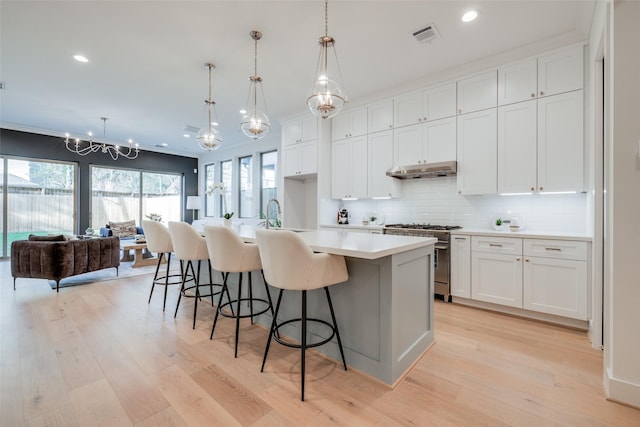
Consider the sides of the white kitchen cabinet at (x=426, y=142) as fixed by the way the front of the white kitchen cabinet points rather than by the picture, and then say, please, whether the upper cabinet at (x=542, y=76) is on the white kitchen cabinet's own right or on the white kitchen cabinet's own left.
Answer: on the white kitchen cabinet's own left

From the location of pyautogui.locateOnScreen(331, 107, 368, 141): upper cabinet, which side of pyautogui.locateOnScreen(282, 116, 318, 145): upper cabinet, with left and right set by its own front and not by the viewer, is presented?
left

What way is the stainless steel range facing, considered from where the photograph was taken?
facing the viewer and to the left of the viewer

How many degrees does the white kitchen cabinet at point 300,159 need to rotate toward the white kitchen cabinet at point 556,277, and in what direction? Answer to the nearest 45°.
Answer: approximately 90° to its left

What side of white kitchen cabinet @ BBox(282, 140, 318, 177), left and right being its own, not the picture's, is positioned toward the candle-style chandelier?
right

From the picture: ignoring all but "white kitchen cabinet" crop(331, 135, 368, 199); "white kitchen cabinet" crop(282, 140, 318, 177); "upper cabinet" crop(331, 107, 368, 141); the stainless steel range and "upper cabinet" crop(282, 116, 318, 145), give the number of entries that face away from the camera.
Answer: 0

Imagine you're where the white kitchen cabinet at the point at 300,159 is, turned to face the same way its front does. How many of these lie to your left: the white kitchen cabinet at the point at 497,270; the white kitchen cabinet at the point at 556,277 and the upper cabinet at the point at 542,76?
3

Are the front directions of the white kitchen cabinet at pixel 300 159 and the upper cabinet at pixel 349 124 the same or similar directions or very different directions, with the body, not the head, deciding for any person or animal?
same or similar directions

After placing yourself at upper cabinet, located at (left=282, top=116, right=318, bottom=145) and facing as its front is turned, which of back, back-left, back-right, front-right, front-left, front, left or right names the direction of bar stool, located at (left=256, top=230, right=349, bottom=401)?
front-left

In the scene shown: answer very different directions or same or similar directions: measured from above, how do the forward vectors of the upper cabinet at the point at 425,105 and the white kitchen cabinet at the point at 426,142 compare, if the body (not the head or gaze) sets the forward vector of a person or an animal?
same or similar directions

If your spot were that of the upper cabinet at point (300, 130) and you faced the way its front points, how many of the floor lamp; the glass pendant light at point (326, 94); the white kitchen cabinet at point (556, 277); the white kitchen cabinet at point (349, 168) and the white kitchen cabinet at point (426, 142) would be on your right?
1

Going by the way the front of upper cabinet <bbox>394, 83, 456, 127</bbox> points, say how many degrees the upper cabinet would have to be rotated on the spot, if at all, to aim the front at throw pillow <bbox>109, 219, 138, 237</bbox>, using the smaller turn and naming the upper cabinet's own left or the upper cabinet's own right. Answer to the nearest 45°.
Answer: approximately 45° to the upper cabinet's own right

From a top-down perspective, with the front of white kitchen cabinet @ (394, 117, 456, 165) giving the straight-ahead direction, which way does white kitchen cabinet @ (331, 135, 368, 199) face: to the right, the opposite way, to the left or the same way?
the same way

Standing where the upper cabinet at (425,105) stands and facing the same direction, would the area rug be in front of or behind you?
in front

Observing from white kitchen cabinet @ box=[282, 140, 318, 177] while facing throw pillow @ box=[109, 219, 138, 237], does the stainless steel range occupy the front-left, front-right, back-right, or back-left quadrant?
back-left

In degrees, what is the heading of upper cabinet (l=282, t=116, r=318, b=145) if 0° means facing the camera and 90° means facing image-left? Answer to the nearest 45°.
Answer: approximately 45°
